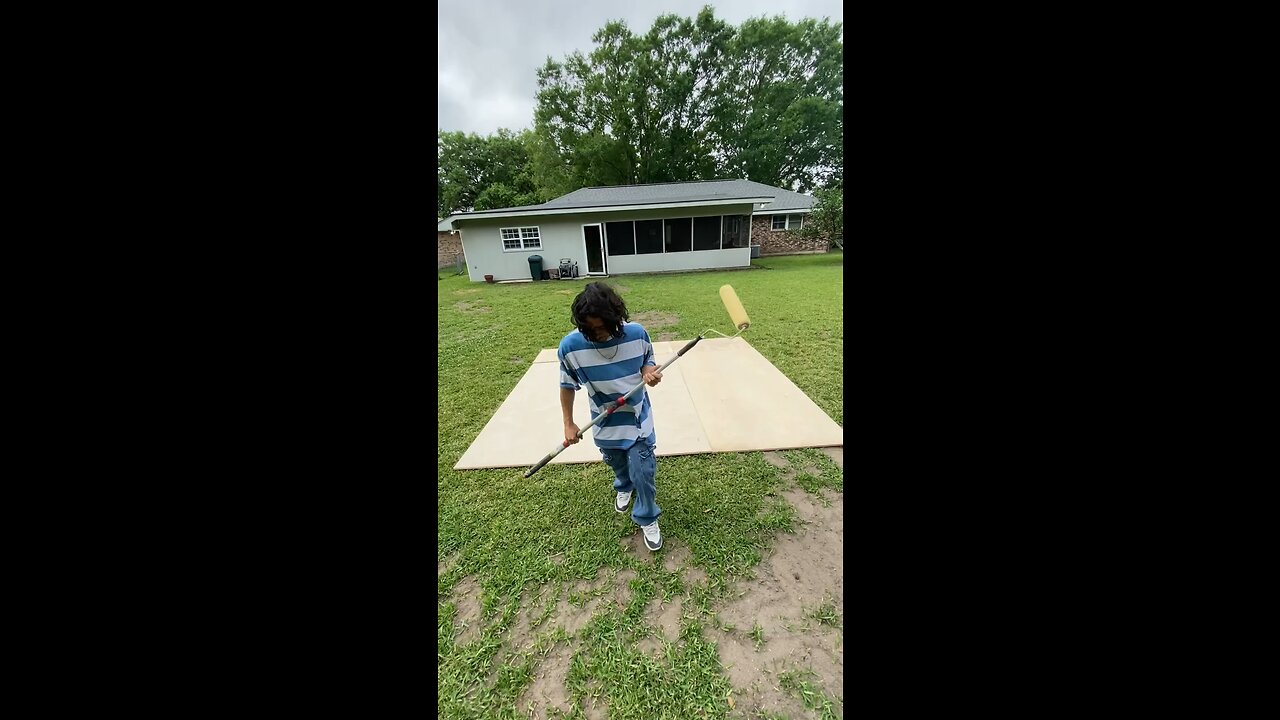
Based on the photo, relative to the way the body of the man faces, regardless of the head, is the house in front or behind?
behind

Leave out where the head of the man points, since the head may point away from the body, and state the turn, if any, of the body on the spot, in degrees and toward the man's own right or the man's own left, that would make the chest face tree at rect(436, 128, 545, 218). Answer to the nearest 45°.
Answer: approximately 180°

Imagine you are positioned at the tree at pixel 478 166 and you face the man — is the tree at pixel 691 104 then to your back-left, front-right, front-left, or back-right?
front-left

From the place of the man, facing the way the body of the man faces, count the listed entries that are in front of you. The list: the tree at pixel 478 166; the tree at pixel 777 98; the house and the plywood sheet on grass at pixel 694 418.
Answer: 0

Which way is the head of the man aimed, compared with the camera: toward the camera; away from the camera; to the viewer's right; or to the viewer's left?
toward the camera

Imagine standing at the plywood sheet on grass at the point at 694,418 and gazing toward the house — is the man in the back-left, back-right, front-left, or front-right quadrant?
back-left

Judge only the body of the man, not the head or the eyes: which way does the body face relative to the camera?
toward the camera

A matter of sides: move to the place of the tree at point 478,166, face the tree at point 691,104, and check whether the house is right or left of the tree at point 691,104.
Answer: right

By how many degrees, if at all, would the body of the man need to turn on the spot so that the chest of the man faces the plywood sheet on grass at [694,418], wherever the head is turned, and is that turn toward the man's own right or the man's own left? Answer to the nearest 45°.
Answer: approximately 135° to the man's own left
